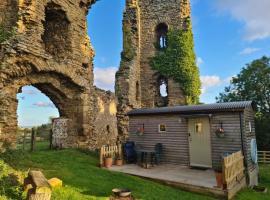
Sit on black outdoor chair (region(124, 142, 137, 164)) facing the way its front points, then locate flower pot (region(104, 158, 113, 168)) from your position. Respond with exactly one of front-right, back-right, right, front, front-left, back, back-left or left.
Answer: right

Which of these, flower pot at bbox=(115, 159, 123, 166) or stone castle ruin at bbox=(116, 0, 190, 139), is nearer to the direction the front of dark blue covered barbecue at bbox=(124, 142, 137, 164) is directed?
the flower pot

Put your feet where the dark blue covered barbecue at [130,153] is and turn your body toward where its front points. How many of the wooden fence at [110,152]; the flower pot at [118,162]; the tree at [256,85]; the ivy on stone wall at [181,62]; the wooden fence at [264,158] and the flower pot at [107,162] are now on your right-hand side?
3

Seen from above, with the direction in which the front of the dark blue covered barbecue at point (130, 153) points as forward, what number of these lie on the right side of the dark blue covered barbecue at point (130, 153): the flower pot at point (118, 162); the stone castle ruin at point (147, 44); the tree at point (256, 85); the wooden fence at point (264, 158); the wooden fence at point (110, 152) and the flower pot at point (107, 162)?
3

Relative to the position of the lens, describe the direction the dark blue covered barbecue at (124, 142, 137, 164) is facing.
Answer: facing the viewer and to the right of the viewer

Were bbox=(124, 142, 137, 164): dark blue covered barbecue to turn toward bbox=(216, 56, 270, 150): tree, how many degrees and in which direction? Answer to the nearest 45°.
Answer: approximately 90° to its left

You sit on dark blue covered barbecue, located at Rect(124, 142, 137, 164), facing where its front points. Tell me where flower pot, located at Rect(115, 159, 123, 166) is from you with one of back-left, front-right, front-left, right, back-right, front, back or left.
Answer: right

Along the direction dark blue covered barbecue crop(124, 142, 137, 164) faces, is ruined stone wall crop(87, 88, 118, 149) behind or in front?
behind

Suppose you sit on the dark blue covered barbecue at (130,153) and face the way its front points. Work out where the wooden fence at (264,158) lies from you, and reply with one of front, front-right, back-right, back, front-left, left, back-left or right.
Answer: left

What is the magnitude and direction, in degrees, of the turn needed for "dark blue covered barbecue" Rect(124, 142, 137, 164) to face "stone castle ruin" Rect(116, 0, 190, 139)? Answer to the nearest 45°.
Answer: approximately 135° to its left

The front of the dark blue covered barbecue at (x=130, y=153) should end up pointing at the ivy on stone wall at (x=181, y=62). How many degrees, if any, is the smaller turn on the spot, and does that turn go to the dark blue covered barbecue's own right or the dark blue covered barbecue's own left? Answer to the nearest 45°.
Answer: approximately 90° to the dark blue covered barbecue's own left
